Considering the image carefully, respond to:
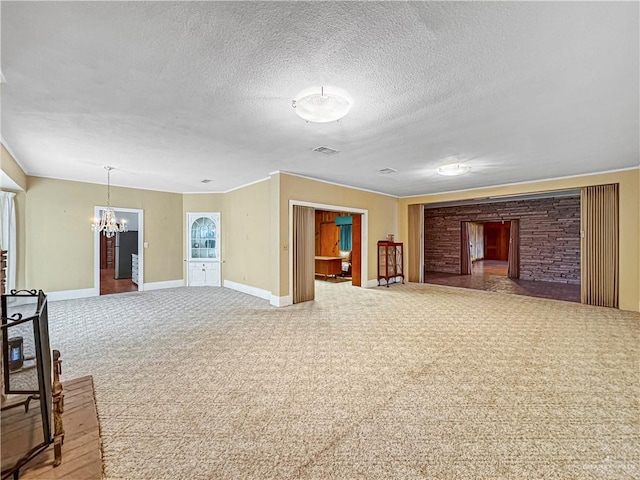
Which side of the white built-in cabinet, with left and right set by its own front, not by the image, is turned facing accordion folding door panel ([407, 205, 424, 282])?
left

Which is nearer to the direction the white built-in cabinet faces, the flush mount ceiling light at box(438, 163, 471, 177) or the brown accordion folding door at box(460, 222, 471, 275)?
the flush mount ceiling light

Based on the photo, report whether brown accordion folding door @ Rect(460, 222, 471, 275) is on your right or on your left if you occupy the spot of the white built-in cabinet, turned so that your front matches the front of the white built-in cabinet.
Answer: on your left

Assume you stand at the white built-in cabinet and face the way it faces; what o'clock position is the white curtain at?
The white curtain is roughly at 2 o'clock from the white built-in cabinet.

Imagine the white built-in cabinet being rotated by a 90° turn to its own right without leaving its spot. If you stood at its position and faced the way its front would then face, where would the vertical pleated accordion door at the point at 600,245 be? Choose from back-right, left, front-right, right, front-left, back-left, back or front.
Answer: back-left

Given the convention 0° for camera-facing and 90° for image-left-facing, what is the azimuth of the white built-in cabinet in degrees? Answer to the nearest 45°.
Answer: approximately 0°

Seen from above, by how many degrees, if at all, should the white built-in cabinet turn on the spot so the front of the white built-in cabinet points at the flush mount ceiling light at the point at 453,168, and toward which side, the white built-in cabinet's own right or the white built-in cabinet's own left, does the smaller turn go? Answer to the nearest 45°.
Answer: approximately 45° to the white built-in cabinet's own left

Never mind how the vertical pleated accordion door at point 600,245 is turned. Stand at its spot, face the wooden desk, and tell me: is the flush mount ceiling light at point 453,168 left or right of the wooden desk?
left

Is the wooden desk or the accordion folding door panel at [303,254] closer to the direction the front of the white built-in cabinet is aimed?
the accordion folding door panel

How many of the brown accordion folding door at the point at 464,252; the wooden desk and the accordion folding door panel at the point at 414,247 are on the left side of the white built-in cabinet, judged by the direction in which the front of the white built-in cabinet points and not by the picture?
3

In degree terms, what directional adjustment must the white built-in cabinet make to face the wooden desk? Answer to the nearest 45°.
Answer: approximately 90° to its left
